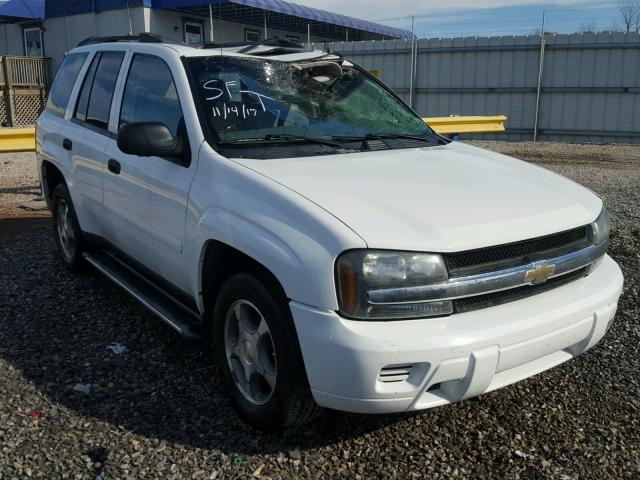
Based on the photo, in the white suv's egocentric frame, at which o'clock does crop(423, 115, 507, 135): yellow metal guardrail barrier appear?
The yellow metal guardrail barrier is roughly at 8 o'clock from the white suv.

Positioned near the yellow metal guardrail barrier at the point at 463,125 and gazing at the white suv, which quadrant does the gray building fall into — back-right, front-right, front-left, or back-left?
back-right

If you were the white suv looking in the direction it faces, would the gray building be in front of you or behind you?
behind

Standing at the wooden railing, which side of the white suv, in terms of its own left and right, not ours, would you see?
back

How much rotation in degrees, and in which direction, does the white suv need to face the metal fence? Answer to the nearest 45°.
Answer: approximately 135° to its left

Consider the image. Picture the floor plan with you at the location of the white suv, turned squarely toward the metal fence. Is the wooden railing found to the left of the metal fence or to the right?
left

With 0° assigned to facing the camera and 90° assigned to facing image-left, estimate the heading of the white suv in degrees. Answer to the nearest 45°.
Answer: approximately 315°

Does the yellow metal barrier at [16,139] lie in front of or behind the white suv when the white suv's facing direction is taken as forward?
behind
